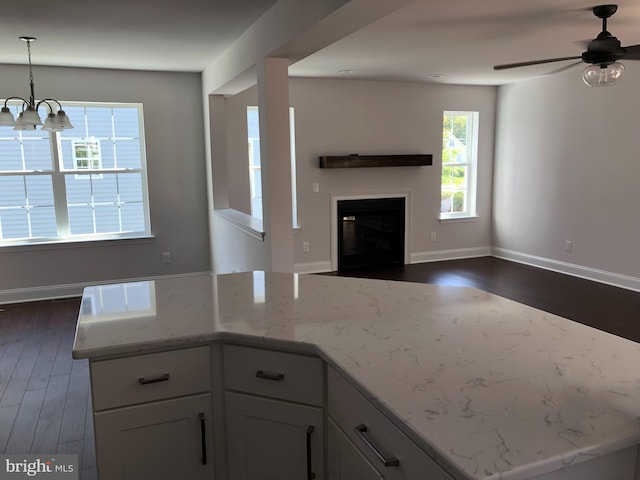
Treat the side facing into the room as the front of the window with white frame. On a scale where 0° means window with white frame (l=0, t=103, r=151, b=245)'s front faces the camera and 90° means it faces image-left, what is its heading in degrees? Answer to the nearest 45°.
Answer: approximately 0°

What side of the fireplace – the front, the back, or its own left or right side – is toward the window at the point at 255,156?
right

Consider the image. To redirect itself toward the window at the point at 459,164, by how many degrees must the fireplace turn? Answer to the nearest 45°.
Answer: approximately 90° to its left

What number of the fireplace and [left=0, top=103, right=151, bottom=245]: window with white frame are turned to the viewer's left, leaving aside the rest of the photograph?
0

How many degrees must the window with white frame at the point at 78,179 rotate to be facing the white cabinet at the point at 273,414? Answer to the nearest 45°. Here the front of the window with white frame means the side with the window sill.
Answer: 0° — it already faces it

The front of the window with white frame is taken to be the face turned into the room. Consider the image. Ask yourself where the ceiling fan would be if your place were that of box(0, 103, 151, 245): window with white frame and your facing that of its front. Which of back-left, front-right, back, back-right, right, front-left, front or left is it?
front-left

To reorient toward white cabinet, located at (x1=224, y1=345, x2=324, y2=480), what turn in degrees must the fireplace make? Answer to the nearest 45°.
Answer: approximately 45° to its right

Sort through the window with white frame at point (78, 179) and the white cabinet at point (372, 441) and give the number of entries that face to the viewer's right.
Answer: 0

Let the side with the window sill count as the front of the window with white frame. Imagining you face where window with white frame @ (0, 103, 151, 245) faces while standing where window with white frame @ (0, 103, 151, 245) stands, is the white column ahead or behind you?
ahead

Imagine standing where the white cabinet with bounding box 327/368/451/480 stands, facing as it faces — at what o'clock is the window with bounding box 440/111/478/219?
The window is roughly at 5 o'clock from the white cabinet.

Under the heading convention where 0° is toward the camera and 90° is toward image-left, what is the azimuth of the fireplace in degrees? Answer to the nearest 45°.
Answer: approximately 315°

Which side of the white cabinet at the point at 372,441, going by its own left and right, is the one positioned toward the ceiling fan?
back
